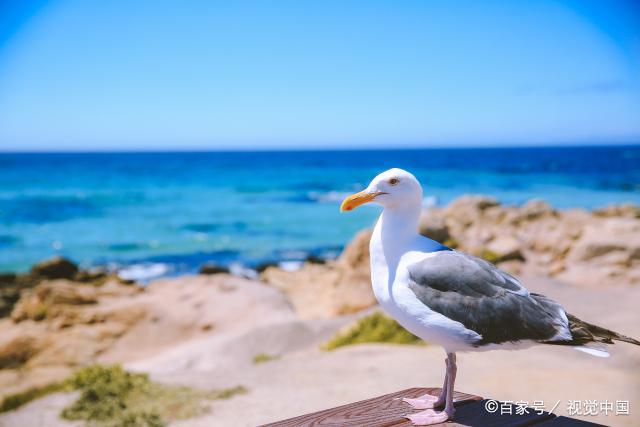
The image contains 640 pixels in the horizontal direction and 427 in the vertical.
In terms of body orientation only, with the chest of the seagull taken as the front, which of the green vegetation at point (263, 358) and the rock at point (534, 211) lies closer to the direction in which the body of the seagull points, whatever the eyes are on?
the green vegetation

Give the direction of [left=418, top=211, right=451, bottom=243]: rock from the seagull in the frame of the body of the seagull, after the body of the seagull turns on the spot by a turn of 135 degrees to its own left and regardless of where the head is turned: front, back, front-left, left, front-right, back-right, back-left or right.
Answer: back-left

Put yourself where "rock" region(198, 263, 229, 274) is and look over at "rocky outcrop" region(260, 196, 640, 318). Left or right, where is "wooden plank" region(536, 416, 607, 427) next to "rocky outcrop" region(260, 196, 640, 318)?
right

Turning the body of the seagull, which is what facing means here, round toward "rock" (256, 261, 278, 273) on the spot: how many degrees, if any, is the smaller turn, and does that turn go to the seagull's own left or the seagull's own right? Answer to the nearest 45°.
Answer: approximately 45° to the seagull's own right

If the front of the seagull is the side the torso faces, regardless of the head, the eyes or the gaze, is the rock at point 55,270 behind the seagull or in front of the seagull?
in front

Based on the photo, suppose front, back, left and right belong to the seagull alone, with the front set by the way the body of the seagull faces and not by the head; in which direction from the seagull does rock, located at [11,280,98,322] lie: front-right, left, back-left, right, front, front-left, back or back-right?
front-right

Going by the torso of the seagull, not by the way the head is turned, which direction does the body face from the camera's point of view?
to the viewer's left

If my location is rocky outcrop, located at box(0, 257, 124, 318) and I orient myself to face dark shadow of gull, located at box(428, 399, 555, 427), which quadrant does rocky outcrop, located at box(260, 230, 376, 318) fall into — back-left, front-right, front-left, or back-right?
front-left

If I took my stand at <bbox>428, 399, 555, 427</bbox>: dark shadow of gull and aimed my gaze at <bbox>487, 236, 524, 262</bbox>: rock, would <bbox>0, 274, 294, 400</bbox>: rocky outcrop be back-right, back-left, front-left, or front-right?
front-left

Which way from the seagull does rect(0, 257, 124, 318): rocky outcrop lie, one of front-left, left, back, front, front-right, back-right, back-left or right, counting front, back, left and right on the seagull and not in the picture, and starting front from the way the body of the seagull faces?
front-right

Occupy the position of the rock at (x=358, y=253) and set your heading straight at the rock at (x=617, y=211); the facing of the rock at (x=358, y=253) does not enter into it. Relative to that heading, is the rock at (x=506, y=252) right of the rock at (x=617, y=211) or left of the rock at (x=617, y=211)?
right

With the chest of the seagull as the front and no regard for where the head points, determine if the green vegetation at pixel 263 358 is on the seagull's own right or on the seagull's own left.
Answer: on the seagull's own right

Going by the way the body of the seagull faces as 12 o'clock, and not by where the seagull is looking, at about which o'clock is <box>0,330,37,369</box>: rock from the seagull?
The rock is roughly at 1 o'clock from the seagull.

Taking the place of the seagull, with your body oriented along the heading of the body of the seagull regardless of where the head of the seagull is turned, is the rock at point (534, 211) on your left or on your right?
on your right

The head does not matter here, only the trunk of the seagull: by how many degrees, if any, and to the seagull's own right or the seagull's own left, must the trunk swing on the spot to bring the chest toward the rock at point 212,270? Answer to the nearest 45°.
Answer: approximately 45° to the seagull's own right

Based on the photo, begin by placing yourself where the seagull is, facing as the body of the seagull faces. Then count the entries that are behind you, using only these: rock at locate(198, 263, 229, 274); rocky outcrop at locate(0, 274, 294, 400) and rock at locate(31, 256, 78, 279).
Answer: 0

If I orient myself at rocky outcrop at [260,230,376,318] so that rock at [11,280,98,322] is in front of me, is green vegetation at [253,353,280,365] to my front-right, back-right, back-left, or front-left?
front-left
